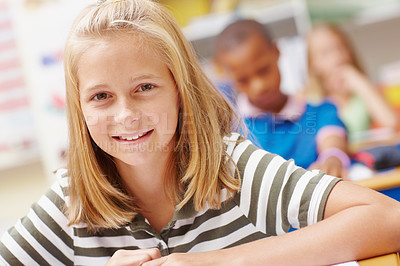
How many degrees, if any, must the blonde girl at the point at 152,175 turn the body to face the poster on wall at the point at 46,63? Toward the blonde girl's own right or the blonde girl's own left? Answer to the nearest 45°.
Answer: approximately 180°

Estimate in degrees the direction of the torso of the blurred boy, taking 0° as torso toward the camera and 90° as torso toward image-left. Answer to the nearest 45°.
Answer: approximately 0°

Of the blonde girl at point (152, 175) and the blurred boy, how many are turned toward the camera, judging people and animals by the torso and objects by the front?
2

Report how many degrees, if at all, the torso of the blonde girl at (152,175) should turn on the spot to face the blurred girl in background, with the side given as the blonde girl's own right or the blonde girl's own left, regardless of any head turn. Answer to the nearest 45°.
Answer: approximately 135° to the blonde girl's own left
